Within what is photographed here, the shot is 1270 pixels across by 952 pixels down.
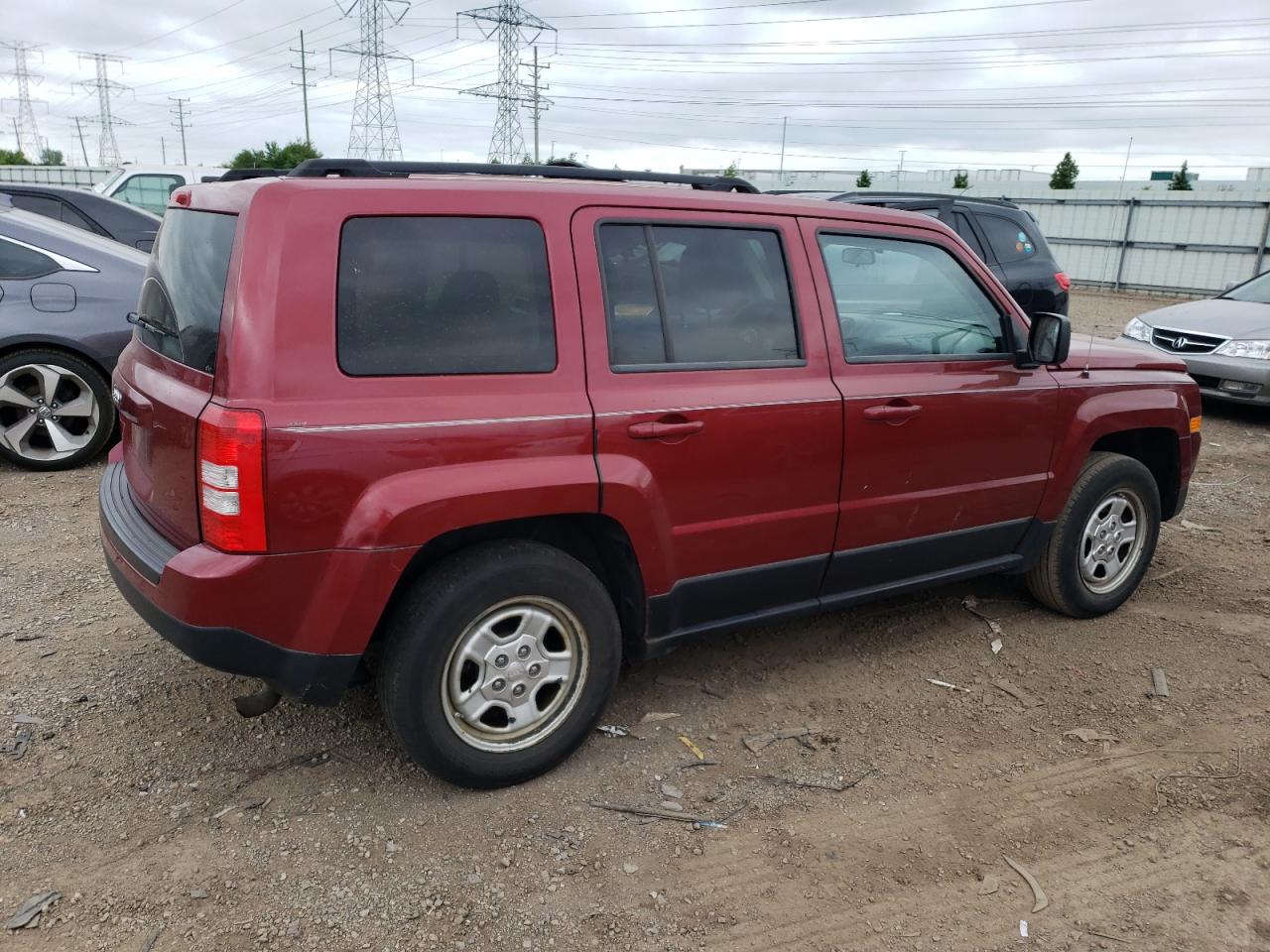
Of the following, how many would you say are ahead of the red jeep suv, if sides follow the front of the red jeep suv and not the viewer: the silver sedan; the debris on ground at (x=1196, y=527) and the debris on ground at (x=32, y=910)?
2

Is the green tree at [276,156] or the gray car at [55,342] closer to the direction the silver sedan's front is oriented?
the gray car

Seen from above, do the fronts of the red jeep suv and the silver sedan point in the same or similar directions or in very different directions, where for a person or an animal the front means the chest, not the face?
very different directions

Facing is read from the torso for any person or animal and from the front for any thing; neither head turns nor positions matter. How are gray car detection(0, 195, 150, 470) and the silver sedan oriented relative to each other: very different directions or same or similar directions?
same or similar directions

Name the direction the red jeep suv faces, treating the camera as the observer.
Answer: facing away from the viewer and to the right of the viewer

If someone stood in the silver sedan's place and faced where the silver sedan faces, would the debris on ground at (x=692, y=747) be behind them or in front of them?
in front

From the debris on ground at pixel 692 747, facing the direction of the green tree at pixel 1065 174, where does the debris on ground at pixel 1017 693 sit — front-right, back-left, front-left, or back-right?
front-right

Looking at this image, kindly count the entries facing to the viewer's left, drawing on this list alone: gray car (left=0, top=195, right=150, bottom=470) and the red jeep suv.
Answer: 1

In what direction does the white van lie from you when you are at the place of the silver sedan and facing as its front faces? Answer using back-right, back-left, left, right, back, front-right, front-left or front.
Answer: front-right

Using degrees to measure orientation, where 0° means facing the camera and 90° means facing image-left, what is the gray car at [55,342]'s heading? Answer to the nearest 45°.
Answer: approximately 90°

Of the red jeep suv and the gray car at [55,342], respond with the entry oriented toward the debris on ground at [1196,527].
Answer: the red jeep suv

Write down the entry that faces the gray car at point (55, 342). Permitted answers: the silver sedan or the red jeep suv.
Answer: the silver sedan

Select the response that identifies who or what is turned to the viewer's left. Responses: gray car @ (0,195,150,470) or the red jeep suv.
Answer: the gray car

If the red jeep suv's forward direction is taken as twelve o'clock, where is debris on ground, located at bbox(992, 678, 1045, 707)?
The debris on ground is roughly at 1 o'clock from the red jeep suv.

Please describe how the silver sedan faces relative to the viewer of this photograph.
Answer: facing the viewer and to the left of the viewer

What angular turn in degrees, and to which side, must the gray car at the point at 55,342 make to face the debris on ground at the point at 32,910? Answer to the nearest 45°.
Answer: approximately 90° to its left
